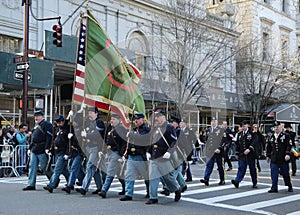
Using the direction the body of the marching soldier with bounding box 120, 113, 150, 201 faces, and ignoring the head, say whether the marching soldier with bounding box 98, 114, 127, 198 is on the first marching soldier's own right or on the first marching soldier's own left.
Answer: on the first marching soldier's own right

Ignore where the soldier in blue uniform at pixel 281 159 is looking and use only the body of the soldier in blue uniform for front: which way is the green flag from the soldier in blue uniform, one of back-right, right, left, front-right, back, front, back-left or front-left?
front-right

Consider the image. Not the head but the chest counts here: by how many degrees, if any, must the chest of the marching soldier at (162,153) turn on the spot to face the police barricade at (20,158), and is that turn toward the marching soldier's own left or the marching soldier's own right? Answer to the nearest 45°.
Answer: approximately 90° to the marching soldier's own right

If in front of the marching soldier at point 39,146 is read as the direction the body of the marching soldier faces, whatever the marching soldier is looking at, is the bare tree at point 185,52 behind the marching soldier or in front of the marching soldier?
behind

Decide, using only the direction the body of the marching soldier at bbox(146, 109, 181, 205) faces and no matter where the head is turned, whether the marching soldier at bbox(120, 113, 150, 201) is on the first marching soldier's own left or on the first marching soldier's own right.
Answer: on the first marching soldier's own right

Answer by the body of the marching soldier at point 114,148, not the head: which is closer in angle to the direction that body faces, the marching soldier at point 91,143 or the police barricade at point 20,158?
the marching soldier

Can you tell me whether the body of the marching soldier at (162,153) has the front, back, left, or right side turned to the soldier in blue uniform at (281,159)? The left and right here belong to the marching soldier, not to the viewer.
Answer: back

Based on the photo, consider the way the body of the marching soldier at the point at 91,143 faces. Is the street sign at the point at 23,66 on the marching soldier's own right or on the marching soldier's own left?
on the marching soldier's own right

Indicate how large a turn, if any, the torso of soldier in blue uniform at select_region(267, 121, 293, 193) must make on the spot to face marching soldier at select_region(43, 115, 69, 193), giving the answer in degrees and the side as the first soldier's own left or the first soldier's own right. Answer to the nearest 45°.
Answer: approximately 45° to the first soldier's own right

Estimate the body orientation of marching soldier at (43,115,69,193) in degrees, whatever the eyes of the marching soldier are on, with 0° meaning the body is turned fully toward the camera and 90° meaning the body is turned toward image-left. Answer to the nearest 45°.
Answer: approximately 45°
